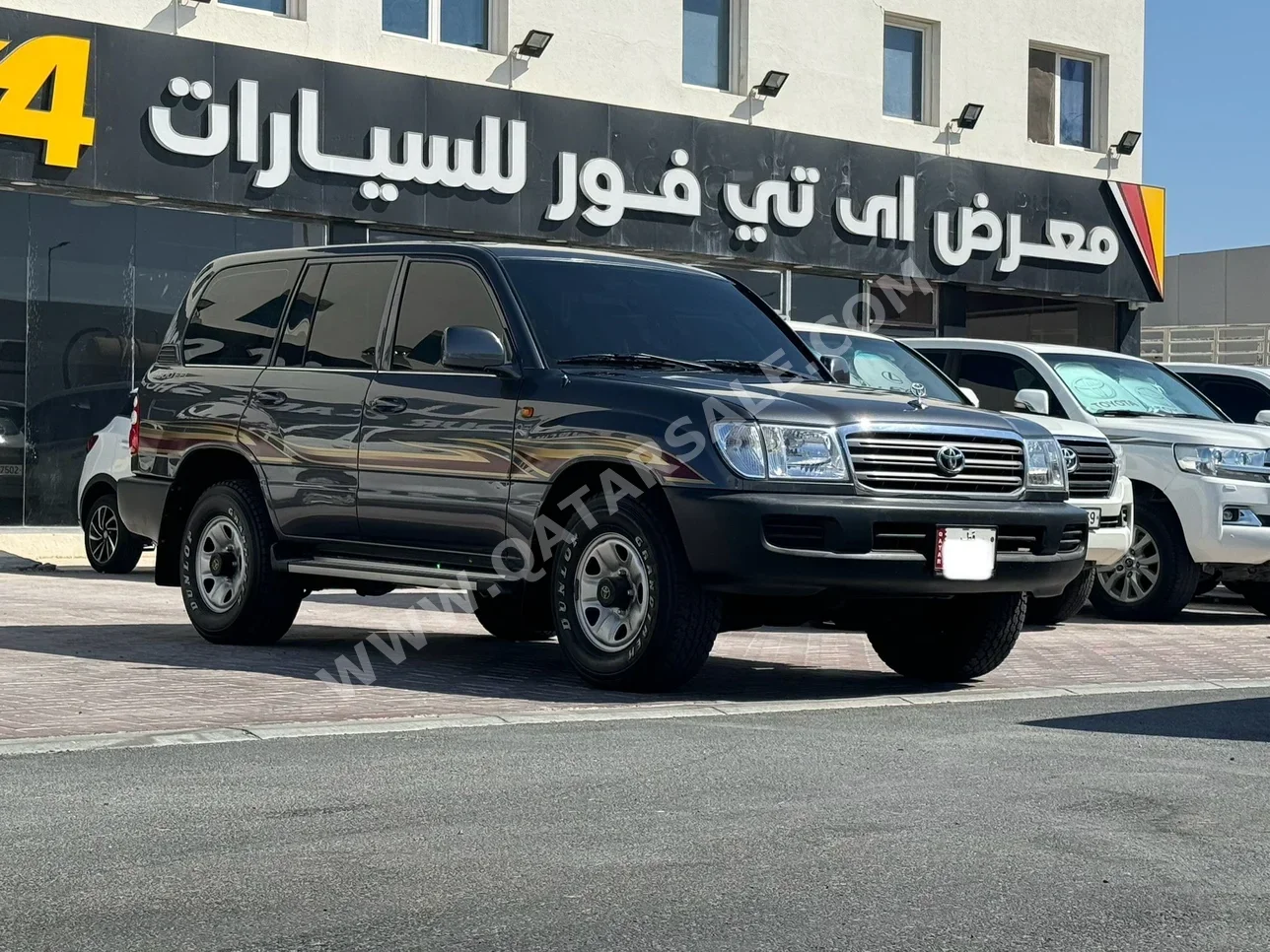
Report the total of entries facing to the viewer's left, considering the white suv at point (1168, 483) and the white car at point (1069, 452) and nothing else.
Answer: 0

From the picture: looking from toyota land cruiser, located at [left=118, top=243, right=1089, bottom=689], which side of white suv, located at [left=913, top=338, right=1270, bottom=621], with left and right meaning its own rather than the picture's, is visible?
right

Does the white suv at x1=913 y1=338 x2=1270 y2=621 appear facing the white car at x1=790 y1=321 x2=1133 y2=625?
no

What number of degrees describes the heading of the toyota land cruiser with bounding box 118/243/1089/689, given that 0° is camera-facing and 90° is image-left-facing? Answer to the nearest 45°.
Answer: approximately 315°

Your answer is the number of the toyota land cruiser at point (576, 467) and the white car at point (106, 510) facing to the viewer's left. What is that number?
0

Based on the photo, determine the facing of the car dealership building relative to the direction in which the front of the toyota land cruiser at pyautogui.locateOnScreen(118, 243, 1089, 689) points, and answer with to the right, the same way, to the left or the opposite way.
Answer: the same way

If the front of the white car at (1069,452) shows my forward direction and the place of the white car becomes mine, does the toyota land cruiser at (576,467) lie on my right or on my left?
on my right

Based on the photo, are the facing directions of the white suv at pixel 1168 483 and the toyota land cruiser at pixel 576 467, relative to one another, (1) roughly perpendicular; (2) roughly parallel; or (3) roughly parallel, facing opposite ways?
roughly parallel

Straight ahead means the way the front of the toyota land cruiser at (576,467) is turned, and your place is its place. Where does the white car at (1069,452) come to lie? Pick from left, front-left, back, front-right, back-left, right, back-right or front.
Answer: left

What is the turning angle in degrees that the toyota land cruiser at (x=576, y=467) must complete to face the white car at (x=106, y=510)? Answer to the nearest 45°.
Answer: approximately 180°

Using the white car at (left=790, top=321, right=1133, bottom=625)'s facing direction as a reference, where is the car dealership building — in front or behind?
behind

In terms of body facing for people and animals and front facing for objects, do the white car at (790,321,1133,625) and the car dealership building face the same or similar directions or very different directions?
same or similar directions

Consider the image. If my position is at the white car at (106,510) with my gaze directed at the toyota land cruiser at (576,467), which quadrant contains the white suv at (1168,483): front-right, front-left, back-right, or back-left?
front-left

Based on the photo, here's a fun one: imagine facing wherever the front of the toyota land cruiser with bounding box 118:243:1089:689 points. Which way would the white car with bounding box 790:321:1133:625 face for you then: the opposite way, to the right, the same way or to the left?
the same way

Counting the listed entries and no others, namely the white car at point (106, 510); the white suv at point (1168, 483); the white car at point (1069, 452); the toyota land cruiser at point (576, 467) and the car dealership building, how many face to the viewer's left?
0

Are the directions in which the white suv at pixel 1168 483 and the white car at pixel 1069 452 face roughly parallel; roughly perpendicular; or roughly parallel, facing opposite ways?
roughly parallel
